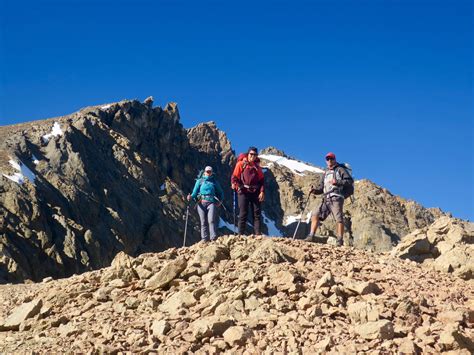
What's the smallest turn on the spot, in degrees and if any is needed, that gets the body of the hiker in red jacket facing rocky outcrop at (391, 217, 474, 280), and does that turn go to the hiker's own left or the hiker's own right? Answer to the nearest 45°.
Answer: approximately 90° to the hiker's own left

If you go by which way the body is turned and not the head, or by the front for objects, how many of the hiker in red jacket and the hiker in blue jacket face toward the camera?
2

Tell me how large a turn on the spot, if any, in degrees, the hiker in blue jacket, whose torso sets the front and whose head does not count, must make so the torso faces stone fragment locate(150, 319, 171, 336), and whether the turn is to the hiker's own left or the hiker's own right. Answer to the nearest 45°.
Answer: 0° — they already face it

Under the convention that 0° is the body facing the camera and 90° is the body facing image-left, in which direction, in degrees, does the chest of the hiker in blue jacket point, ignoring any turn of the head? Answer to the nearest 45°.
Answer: approximately 0°

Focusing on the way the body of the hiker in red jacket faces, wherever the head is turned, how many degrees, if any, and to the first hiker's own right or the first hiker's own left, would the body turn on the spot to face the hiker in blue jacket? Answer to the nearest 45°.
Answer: approximately 90° to the first hiker's own right

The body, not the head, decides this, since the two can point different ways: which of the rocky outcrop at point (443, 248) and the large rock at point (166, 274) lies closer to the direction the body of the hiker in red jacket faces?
the large rock

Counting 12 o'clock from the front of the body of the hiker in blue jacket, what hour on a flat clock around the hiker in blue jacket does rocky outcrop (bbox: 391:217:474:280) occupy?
The rocky outcrop is roughly at 9 o'clock from the hiker in blue jacket.

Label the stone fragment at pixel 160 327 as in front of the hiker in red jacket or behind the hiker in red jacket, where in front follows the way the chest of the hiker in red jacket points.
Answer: in front
